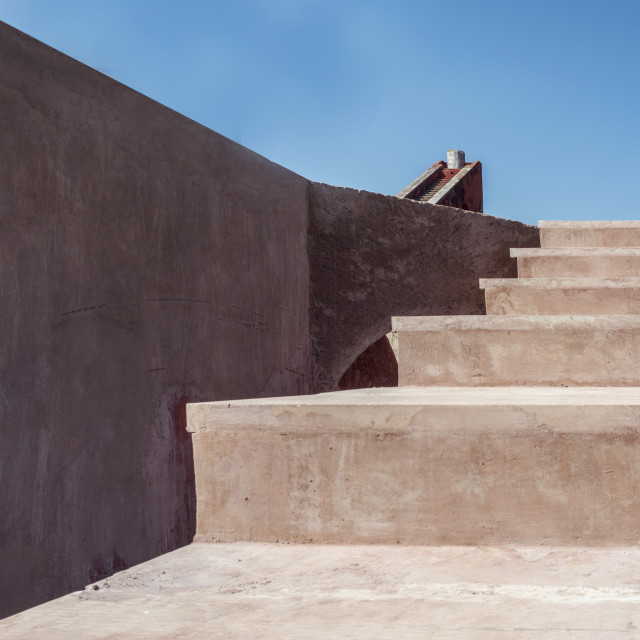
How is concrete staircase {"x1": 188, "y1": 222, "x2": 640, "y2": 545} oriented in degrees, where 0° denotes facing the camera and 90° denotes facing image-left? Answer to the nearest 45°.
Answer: approximately 0°
